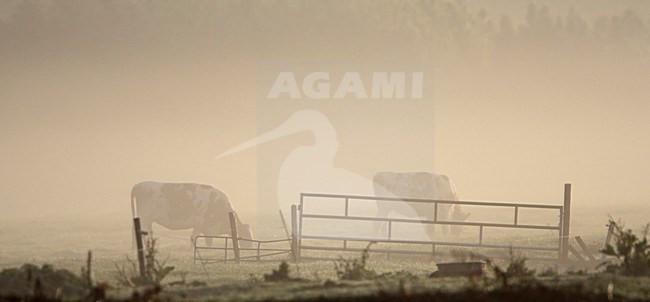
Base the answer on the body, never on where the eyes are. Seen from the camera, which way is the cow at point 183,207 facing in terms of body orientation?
to the viewer's right

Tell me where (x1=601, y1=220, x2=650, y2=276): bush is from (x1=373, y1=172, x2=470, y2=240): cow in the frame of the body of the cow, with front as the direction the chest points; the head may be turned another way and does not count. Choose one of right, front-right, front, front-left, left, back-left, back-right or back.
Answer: right

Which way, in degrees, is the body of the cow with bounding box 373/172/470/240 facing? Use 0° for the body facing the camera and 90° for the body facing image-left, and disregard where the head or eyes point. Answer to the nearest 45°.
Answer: approximately 270°

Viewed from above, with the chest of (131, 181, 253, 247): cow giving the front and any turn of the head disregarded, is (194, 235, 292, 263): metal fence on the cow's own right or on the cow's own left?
on the cow's own right

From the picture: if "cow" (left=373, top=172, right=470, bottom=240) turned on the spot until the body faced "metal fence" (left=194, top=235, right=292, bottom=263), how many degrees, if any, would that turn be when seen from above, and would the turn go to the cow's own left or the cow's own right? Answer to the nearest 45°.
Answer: approximately 90° to the cow's own right

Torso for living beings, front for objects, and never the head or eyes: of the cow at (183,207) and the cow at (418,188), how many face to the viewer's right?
2

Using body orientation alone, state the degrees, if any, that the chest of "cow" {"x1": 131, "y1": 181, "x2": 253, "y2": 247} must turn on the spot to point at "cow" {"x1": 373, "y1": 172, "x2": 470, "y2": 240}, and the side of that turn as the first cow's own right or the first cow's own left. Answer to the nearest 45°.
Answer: approximately 45° to the first cow's own left

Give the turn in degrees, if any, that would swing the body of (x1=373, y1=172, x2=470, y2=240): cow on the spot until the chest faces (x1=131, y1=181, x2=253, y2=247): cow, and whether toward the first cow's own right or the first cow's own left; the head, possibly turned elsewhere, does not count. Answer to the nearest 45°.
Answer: approximately 135° to the first cow's own right

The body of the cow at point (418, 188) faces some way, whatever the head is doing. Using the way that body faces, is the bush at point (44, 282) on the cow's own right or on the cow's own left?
on the cow's own right

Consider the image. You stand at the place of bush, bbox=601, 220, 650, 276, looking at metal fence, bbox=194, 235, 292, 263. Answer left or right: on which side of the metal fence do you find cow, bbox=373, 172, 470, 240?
right
